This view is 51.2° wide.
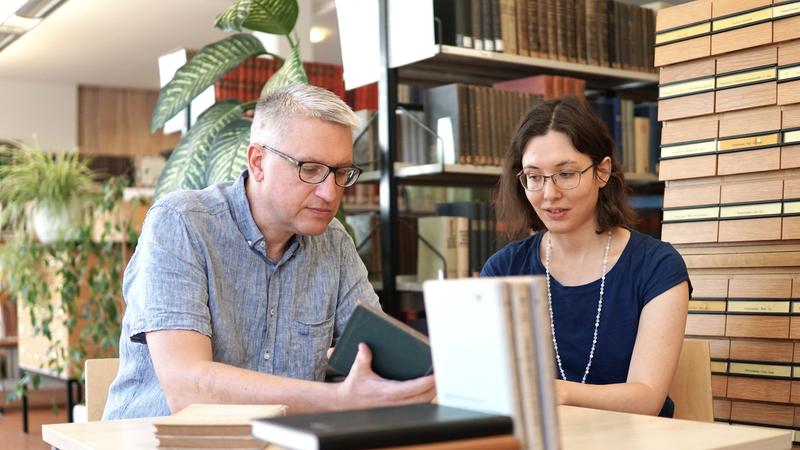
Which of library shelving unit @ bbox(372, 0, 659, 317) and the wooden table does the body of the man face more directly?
the wooden table

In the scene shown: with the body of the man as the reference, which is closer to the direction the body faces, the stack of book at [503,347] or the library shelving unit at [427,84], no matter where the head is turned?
the stack of book

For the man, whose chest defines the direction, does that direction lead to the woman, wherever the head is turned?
no

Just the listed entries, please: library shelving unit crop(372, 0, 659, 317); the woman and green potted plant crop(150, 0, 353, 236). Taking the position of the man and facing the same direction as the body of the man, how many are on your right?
0

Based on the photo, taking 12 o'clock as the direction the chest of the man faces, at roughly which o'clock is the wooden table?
The wooden table is roughly at 12 o'clock from the man.

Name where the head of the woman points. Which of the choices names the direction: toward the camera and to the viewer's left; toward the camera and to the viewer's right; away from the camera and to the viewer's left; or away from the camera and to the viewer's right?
toward the camera and to the viewer's left

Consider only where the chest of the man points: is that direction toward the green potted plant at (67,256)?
no

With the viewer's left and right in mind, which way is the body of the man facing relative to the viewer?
facing the viewer and to the right of the viewer

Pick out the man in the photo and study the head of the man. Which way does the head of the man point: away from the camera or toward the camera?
toward the camera

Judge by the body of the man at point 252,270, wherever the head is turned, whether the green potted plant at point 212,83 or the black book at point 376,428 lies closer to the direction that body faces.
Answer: the black book

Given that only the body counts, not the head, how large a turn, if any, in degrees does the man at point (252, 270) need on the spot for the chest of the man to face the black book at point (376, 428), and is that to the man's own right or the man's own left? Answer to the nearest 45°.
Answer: approximately 45° to the man's own right

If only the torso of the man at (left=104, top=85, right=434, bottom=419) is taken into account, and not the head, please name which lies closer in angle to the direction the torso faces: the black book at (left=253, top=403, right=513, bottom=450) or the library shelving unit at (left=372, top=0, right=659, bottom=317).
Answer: the black book

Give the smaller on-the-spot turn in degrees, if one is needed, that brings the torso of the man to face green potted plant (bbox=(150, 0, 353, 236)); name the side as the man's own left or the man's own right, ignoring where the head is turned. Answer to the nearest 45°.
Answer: approximately 135° to the man's own left
